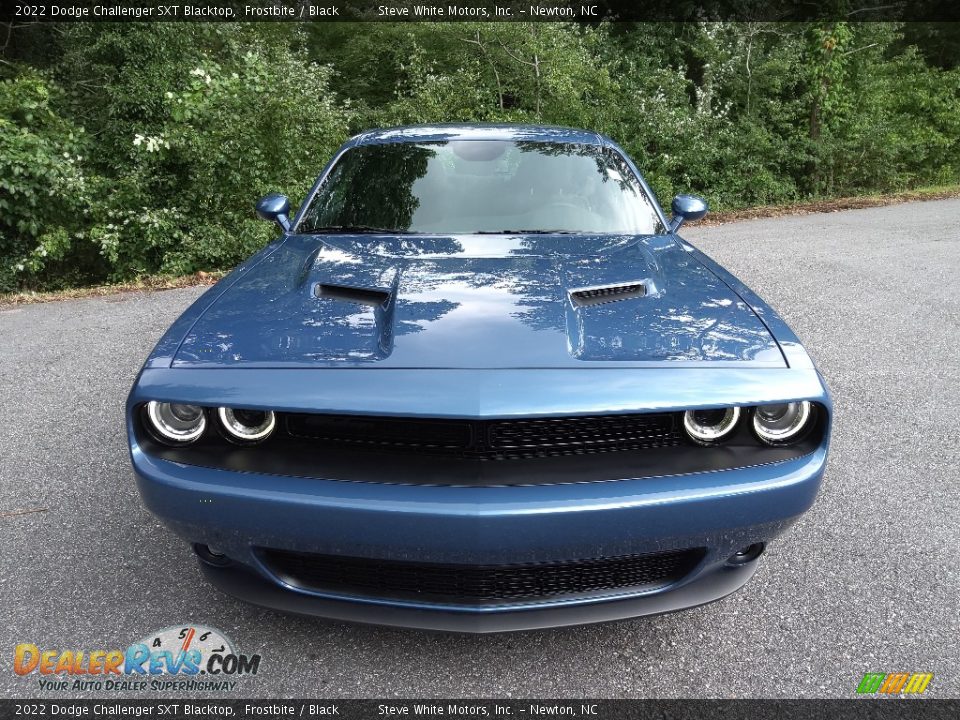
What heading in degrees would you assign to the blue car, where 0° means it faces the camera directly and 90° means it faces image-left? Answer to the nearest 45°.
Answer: approximately 0°
